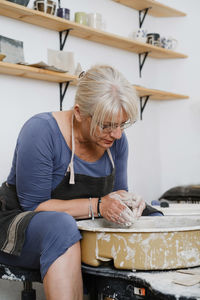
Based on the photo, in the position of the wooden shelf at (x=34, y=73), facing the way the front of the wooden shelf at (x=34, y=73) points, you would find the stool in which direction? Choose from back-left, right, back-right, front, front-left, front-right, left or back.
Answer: front-right

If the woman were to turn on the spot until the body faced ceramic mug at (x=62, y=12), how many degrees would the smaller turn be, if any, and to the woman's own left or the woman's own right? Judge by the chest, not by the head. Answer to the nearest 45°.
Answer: approximately 135° to the woman's own left

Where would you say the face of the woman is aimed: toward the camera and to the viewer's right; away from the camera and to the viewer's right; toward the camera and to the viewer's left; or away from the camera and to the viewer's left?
toward the camera and to the viewer's right

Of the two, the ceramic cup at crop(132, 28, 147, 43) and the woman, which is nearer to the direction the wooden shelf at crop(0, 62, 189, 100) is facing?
the woman

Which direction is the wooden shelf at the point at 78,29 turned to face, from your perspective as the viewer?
facing the viewer and to the right of the viewer

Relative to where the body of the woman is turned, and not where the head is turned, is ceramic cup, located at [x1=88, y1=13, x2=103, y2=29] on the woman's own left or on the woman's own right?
on the woman's own left

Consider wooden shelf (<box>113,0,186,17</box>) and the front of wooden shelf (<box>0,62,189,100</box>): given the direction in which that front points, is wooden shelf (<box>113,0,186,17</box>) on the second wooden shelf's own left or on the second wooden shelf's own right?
on the second wooden shelf's own left
